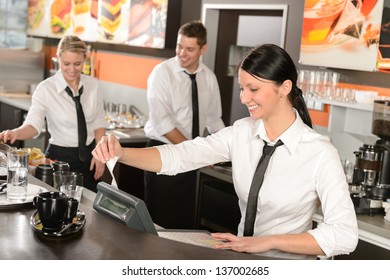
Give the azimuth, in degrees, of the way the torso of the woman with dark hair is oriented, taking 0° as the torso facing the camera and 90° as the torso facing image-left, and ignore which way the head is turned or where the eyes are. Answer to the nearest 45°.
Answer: approximately 45°

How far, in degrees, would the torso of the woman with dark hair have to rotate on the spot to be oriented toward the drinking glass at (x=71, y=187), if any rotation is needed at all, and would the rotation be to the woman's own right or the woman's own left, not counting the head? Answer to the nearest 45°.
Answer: approximately 45° to the woman's own right

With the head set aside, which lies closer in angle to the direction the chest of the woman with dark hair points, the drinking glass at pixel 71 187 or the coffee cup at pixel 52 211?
the coffee cup

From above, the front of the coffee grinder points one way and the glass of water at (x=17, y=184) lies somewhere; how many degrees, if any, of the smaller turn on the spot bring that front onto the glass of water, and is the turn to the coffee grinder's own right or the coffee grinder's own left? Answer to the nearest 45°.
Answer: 0° — it already faces it

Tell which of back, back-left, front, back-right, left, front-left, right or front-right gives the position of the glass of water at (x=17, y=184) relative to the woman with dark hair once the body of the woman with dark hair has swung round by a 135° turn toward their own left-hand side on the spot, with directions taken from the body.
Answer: back

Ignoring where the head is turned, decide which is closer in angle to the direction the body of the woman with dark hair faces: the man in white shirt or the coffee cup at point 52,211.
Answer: the coffee cup

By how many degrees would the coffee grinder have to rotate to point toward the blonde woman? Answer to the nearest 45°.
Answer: approximately 45° to its right

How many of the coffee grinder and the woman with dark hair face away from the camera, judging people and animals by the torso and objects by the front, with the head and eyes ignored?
0

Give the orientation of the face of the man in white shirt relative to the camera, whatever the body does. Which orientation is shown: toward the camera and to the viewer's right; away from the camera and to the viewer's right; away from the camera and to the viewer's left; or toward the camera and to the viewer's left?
toward the camera and to the viewer's left

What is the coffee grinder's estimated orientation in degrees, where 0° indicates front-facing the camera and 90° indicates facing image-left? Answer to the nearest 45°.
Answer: approximately 45°

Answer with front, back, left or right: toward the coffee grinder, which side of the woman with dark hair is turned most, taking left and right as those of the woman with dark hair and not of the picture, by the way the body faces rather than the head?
back
